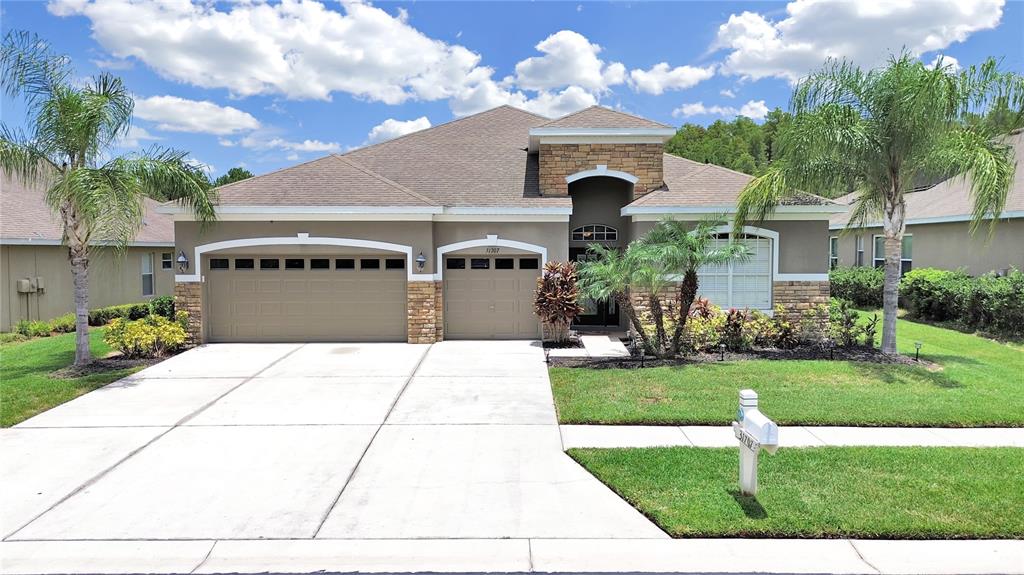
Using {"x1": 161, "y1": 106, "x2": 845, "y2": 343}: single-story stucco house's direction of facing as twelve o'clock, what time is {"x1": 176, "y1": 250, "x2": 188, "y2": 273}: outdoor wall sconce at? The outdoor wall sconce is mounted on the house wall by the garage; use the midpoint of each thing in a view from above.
The outdoor wall sconce is roughly at 3 o'clock from the single-story stucco house.

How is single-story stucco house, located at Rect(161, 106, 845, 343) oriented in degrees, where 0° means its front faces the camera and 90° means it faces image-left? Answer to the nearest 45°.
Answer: approximately 0°

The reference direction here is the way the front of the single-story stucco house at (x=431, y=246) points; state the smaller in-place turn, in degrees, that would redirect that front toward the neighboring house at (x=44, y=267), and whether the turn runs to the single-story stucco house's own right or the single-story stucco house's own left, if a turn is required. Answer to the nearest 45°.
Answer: approximately 90° to the single-story stucco house's own right

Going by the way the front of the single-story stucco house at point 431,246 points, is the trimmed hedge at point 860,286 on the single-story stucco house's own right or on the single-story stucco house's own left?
on the single-story stucco house's own left

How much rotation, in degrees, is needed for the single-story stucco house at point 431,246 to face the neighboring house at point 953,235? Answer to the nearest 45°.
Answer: approximately 90° to its left

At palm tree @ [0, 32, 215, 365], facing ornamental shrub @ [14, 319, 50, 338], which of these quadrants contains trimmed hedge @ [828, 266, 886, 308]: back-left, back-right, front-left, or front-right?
back-right

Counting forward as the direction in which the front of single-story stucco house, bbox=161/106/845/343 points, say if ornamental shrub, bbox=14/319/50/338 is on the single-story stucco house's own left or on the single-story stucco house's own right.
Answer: on the single-story stucco house's own right

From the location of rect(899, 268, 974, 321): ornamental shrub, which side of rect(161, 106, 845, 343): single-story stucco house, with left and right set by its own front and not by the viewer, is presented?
left

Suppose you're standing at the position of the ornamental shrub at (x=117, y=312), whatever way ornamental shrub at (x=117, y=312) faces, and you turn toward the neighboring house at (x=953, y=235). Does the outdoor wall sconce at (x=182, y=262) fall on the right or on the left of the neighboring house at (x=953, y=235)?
right

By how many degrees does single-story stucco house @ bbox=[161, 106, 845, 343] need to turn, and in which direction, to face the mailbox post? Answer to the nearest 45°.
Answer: approximately 45° to its left

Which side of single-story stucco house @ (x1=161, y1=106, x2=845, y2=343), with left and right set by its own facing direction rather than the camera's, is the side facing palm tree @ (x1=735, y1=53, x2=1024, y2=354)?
left
